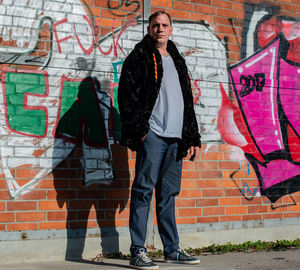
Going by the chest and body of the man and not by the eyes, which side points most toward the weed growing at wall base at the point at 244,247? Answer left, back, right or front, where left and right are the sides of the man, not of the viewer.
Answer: left

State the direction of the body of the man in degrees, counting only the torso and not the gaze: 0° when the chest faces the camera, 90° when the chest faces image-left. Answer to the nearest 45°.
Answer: approximately 315°
